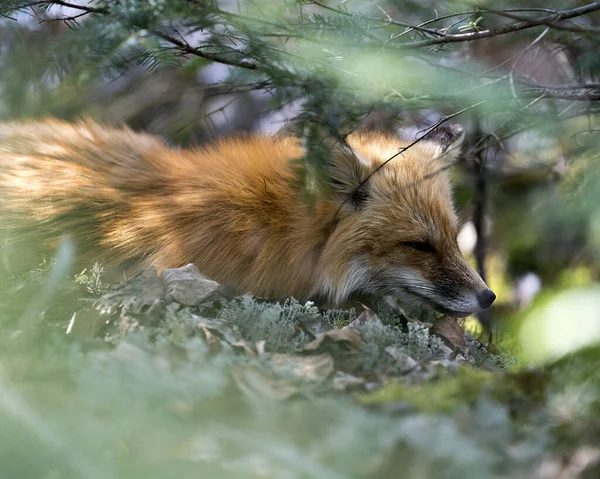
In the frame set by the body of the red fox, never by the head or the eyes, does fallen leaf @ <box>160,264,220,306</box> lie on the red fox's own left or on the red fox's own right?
on the red fox's own right

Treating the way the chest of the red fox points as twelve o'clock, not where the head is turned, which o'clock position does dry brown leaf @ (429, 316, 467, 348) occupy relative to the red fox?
The dry brown leaf is roughly at 1 o'clock from the red fox.

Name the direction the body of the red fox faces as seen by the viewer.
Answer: to the viewer's right

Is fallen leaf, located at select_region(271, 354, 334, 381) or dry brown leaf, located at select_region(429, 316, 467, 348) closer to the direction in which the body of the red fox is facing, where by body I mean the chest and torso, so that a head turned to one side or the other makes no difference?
the dry brown leaf

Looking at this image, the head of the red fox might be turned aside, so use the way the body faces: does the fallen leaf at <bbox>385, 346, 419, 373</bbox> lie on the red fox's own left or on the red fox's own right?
on the red fox's own right

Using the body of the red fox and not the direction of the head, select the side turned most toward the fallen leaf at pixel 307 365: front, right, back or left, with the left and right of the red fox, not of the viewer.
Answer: right

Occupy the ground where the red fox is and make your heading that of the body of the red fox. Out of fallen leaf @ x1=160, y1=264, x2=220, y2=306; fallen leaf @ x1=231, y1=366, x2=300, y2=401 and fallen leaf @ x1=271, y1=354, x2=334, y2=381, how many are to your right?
3

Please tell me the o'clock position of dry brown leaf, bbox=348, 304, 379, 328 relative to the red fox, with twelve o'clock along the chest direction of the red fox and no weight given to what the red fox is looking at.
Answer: The dry brown leaf is roughly at 2 o'clock from the red fox.

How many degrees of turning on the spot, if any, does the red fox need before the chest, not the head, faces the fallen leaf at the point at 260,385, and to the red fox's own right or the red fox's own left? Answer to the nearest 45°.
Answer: approximately 90° to the red fox's own right
